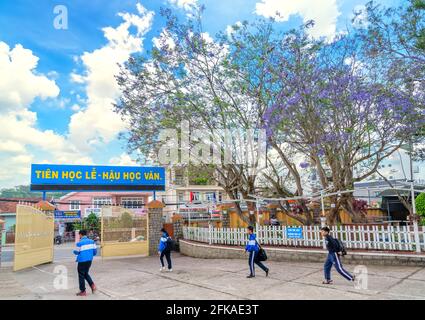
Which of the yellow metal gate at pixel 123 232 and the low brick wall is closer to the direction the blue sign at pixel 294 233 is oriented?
the low brick wall

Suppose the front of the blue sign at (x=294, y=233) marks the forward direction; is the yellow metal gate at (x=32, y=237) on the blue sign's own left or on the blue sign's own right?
on the blue sign's own right

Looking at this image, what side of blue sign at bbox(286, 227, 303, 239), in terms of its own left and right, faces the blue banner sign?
right

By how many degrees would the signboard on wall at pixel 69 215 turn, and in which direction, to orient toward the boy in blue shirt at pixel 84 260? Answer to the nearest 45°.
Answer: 0° — it already faces them

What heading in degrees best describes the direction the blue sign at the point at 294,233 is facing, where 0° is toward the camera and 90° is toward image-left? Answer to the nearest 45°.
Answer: approximately 0°

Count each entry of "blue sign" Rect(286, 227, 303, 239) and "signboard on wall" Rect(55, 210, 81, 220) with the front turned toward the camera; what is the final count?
2
